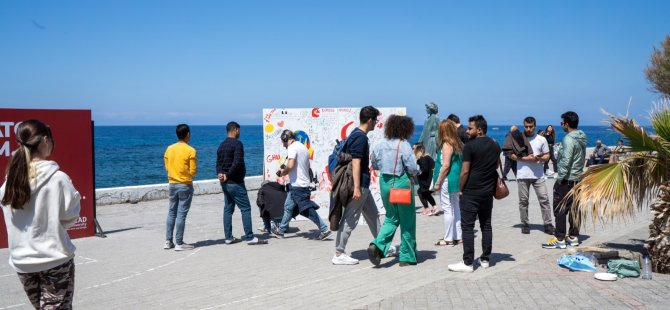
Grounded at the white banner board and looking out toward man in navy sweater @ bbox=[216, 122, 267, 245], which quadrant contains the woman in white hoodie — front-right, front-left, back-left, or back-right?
front-left

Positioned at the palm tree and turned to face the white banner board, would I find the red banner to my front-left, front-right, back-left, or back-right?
front-left

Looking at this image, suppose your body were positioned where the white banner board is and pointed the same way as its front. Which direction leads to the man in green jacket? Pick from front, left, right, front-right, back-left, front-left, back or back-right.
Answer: front-left

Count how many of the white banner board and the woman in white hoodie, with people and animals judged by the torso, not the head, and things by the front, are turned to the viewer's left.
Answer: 0

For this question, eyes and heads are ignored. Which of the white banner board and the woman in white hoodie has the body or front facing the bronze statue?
the woman in white hoodie

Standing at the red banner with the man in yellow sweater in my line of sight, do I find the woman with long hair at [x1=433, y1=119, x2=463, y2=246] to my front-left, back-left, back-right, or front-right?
front-left

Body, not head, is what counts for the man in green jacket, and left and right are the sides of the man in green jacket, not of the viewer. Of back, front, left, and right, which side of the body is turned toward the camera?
left

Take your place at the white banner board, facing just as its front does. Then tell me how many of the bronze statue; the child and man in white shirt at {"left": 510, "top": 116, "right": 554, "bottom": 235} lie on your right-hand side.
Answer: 0

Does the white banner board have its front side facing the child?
no

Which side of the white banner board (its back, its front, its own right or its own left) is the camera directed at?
front

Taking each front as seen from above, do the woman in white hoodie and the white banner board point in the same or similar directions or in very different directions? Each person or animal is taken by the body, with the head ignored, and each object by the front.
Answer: very different directions

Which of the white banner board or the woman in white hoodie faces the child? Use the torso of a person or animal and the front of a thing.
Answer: the woman in white hoodie

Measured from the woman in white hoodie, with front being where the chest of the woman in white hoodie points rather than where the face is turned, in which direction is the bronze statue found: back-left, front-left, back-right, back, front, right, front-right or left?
front

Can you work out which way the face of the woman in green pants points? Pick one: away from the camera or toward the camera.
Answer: away from the camera

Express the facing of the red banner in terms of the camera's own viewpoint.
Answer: facing the viewer

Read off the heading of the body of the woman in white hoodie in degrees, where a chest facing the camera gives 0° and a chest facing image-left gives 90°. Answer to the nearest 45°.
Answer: approximately 225°

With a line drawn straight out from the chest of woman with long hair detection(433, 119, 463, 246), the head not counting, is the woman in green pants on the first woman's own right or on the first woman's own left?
on the first woman's own left
